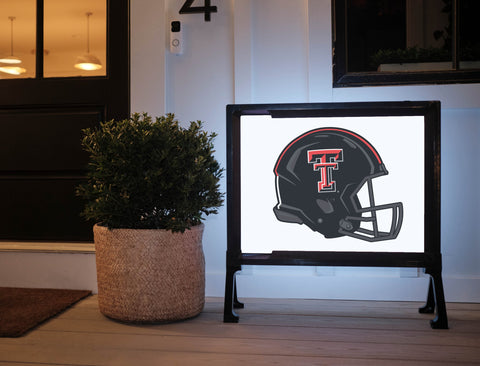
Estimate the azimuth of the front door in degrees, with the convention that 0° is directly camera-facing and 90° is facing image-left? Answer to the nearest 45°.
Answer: approximately 0°

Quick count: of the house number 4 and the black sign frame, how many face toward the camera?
2

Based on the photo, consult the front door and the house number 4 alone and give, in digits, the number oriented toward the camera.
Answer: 2

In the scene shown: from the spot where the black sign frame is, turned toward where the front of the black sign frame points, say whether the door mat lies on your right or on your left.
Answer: on your right

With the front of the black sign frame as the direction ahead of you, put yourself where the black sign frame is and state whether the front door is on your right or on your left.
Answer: on your right
